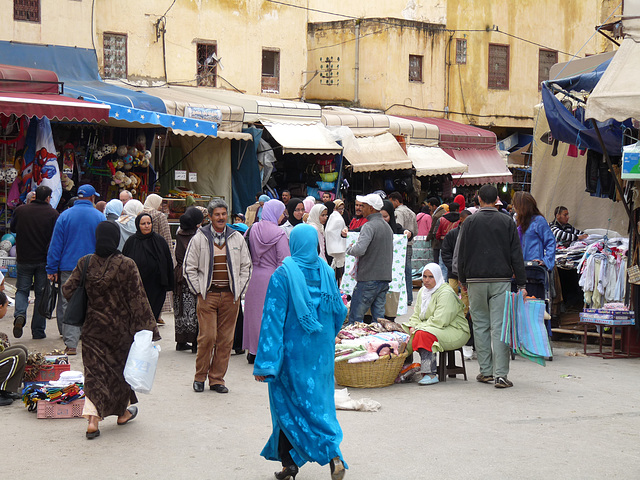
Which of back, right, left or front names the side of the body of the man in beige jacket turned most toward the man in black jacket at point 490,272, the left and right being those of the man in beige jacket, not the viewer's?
left

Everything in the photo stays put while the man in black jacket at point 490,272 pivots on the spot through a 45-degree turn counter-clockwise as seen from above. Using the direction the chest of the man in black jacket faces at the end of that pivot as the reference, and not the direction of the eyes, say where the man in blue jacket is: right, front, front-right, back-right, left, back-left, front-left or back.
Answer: front-left

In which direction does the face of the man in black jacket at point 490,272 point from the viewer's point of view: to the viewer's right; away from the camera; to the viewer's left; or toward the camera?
away from the camera

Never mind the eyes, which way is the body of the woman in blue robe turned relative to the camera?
away from the camera

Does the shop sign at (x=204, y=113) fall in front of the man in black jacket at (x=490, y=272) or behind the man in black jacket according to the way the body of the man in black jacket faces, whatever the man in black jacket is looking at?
in front

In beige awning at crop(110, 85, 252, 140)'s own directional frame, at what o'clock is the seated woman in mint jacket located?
The seated woman in mint jacket is roughly at 1 o'clock from the beige awning.

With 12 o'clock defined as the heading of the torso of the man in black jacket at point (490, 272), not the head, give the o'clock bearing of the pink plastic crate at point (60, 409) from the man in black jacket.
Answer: The pink plastic crate is roughly at 8 o'clock from the man in black jacket.

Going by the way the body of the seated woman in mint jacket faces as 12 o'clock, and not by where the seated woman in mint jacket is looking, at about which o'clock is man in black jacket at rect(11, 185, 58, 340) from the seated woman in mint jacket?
The man in black jacket is roughly at 2 o'clock from the seated woman in mint jacket.

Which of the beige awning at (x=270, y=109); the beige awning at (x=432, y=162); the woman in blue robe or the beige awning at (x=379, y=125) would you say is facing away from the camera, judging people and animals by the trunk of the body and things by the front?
the woman in blue robe

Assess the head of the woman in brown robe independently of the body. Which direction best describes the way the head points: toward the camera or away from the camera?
away from the camera

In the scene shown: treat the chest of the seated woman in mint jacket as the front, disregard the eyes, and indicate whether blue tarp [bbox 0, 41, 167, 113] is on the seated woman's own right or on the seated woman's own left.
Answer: on the seated woman's own right

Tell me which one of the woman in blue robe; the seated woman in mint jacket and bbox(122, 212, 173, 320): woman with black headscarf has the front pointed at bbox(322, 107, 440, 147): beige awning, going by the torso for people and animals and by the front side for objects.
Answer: the woman in blue robe

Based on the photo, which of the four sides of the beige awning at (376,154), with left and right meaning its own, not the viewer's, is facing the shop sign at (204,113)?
right
